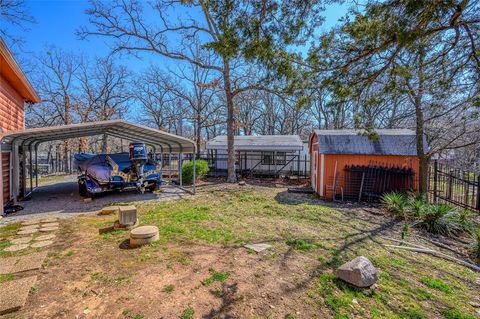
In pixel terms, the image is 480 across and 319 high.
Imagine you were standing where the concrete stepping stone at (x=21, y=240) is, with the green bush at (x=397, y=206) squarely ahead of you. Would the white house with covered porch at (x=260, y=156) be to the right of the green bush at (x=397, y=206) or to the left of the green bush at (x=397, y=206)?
left

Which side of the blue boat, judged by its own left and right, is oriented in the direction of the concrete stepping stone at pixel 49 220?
left

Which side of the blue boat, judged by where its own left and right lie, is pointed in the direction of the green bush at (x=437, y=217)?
back

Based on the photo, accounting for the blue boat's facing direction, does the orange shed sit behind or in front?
behind

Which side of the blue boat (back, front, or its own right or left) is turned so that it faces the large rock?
back

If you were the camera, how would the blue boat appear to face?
facing away from the viewer and to the left of the viewer

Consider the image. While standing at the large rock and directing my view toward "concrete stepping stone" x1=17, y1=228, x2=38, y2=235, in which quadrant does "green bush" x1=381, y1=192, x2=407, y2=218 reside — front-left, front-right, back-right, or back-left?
back-right

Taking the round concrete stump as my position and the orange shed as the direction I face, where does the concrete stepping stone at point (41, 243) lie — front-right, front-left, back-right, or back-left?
back-left

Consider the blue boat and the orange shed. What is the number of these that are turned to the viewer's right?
0

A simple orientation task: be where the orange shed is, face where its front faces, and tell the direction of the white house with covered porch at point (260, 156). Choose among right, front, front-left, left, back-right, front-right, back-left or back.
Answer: front-right
